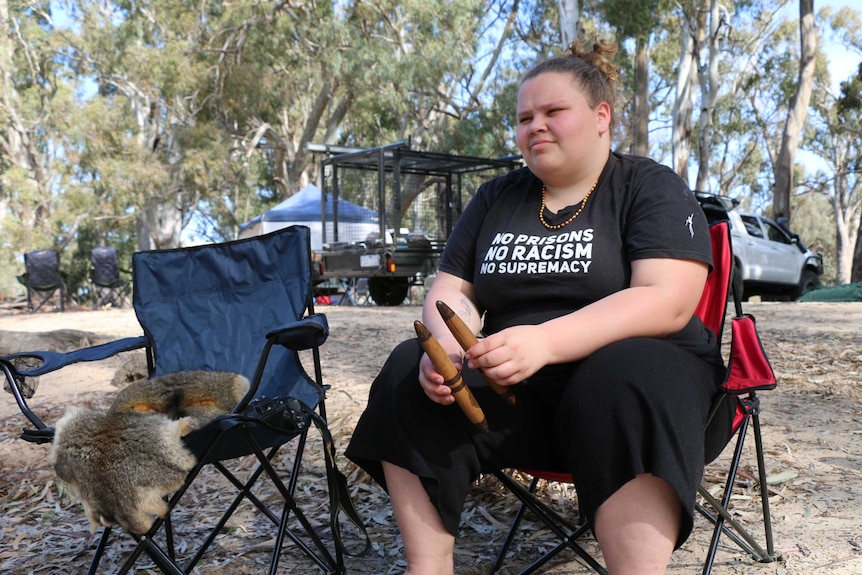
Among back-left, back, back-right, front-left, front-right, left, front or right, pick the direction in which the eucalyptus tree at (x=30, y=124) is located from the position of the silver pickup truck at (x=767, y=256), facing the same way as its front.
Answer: back-left

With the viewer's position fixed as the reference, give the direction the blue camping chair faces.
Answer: facing the viewer and to the left of the viewer

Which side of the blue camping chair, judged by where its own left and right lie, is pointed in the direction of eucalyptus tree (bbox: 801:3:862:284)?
back

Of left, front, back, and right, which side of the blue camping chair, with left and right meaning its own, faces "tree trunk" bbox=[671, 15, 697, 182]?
back

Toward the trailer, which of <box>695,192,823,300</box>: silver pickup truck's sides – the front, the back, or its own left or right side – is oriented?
back

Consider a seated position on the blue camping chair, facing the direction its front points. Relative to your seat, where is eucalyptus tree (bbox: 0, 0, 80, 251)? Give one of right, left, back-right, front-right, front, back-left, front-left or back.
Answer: back-right

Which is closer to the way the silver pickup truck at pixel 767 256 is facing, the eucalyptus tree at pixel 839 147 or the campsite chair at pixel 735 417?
the eucalyptus tree

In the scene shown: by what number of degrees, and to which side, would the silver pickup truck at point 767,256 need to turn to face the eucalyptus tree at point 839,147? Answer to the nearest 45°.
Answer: approximately 45° to its left

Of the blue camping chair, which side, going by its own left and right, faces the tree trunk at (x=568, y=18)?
back

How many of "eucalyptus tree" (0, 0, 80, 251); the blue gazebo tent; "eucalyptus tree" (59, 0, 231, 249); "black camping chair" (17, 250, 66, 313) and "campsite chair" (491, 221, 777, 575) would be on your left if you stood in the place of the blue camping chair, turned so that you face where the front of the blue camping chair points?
1

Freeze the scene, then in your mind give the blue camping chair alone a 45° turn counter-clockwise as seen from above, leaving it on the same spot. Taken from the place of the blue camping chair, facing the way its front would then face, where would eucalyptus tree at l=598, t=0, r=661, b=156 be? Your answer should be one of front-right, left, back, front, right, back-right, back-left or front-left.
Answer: back-left

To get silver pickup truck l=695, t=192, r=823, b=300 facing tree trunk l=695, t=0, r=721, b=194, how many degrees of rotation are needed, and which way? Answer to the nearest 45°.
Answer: approximately 45° to its left
